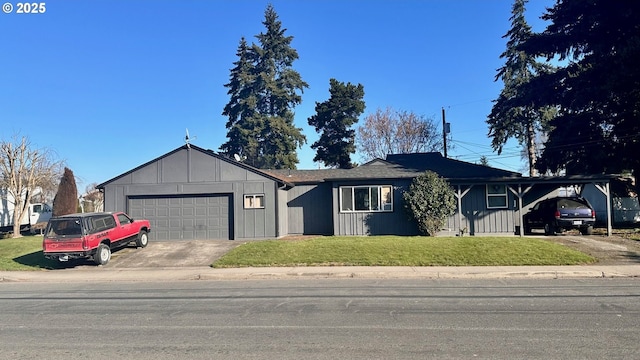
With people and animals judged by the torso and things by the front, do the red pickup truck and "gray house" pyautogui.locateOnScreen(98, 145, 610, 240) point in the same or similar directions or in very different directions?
very different directions

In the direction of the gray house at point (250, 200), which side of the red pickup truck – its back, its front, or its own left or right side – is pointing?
front

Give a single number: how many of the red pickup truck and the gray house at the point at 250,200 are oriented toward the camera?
1

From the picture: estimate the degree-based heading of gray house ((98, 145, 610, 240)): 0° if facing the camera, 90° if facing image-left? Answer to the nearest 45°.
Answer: approximately 0°

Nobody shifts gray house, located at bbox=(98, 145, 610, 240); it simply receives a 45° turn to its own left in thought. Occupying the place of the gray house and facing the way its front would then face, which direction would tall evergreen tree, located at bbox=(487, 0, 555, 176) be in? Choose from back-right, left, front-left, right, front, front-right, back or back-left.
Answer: left

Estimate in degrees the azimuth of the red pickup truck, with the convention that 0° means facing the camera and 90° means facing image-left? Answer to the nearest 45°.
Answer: approximately 225°

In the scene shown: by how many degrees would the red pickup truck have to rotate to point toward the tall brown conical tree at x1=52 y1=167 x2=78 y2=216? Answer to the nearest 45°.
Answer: approximately 45° to its left
